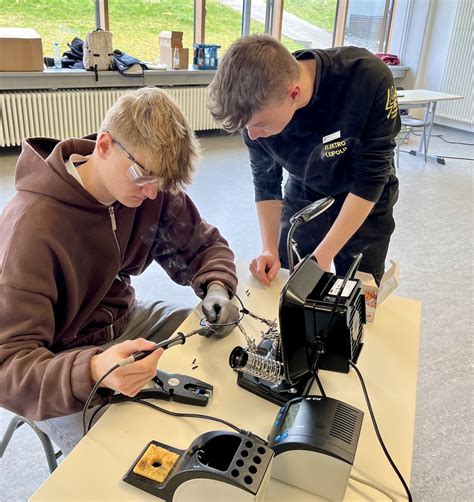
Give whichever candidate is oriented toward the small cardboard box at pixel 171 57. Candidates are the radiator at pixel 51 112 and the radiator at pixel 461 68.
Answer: the radiator at pixel 461 68

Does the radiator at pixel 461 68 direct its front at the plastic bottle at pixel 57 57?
yes

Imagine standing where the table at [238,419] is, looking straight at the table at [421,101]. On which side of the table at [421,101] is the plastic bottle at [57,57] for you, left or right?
left

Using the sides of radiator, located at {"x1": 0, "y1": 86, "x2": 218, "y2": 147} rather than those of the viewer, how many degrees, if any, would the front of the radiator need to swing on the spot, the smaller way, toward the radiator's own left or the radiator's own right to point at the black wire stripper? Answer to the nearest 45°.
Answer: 0° — it already faces it

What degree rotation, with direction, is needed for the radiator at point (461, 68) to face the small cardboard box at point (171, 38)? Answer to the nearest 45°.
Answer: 0° — it already faces it

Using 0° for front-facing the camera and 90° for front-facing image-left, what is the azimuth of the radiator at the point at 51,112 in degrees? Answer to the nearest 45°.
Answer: approximately 0°

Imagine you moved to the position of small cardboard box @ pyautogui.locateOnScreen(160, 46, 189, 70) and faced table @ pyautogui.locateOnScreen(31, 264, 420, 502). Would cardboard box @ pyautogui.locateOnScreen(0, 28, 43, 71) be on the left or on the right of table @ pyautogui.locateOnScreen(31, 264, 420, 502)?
right
